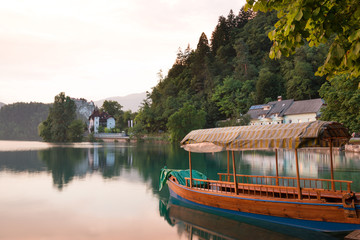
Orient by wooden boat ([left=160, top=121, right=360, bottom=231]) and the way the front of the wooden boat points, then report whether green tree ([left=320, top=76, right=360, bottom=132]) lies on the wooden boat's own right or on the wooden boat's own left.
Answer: on the wooden boat's own right

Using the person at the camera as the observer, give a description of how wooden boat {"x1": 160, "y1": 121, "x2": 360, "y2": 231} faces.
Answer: facing away from the viewer and to the left of the viewer

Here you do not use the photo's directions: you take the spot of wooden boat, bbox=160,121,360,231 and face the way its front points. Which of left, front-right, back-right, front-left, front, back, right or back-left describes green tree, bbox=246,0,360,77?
back-left
